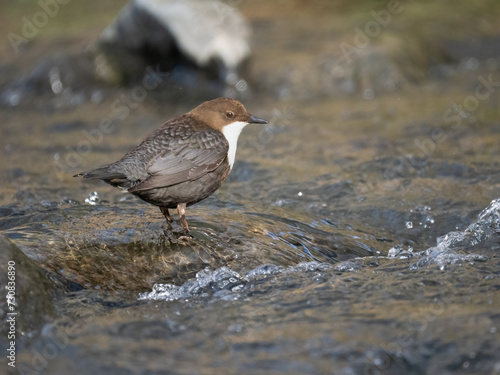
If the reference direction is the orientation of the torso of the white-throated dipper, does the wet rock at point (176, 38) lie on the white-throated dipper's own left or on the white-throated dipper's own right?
on the white-throated dipper's own left

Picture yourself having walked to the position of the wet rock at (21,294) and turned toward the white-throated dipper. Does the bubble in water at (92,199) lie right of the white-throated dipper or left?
left

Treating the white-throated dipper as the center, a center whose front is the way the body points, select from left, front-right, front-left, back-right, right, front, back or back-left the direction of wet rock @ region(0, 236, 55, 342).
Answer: back-right

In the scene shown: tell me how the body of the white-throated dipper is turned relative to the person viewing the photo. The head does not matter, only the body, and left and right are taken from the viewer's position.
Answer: facing to the right of the viewer
